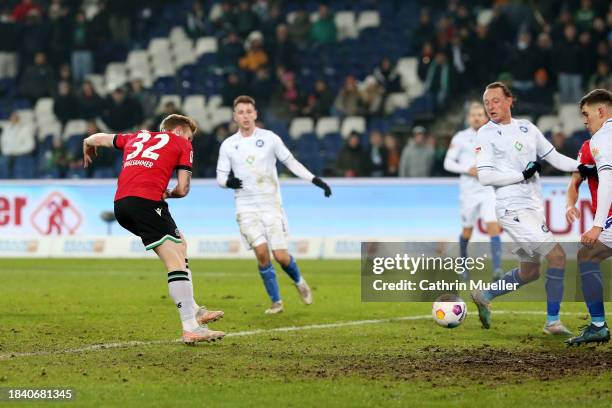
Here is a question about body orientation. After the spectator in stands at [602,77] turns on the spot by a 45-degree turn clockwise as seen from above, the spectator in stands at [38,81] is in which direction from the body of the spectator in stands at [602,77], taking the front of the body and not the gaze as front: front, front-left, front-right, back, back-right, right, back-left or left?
front-right

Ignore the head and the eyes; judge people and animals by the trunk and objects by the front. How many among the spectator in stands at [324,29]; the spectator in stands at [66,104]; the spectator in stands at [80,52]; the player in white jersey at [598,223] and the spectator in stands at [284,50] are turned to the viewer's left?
1

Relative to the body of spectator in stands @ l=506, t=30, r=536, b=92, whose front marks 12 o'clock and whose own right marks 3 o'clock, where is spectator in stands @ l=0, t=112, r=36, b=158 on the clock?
spectator in stands @ l=0, t=112, r=36, b=158 is roughly at 3 o'clock from spectator in stands @ l=506, t=30, r=536, b=92.

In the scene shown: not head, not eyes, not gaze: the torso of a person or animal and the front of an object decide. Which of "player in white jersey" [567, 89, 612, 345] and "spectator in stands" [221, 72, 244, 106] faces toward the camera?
the spectator in stands

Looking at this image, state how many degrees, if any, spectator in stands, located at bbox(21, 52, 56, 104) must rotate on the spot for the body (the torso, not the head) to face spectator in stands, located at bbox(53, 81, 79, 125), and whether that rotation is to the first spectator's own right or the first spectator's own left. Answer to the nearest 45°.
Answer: approximately 45° to the first spectator's own left

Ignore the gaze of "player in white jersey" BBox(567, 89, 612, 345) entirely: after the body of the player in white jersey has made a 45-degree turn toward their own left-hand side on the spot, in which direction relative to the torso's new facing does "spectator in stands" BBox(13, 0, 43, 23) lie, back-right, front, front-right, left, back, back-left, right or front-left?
right

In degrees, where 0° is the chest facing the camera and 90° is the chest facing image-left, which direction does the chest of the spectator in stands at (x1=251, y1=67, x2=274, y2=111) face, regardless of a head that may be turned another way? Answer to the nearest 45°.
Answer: approximately 0°

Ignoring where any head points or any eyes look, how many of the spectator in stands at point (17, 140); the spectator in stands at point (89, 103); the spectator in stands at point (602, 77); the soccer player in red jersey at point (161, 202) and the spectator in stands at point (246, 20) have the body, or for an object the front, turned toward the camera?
4

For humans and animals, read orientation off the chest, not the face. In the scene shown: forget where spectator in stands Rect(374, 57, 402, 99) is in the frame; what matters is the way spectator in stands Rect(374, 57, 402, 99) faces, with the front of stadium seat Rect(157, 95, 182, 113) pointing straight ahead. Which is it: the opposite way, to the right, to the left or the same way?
the same way

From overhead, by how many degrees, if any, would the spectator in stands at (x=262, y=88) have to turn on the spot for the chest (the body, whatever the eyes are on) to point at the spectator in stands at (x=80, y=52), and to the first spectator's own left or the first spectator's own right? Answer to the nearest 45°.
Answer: approximately 135° to the first spectator's own right

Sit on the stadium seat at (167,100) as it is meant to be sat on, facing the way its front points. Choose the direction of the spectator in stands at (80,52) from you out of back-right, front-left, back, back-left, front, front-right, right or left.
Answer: back-right

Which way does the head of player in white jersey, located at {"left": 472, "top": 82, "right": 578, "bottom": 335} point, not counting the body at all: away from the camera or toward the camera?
toward the camera

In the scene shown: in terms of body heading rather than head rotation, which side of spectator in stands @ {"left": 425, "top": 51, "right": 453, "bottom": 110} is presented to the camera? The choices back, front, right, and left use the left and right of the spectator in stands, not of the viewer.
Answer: front

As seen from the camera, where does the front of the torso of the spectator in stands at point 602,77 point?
toward the camera

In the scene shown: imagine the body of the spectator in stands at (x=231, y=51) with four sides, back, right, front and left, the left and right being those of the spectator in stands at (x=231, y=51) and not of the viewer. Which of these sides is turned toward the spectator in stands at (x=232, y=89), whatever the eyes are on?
front

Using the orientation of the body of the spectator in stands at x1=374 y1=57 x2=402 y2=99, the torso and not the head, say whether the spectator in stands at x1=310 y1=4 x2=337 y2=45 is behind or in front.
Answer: behind

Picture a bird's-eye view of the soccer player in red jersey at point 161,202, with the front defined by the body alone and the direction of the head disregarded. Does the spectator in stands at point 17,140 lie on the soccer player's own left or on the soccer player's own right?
on the soccer player's own left

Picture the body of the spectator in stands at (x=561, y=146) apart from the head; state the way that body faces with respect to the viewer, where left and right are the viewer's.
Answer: facing the viewer

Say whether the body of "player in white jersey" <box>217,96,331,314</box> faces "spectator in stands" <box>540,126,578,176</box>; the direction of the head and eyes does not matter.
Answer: no

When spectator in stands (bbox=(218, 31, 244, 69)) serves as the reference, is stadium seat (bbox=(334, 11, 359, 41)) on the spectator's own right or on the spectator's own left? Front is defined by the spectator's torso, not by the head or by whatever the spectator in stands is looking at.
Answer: on the spectator's own left

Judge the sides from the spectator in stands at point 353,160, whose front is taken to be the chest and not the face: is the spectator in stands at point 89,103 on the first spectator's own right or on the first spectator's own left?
on the first spectator's own right

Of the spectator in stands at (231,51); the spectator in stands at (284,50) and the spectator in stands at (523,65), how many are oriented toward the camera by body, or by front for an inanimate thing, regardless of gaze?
3

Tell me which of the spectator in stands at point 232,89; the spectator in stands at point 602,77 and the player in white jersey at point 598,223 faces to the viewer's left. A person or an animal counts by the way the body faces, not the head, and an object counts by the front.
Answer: the player in white jersey

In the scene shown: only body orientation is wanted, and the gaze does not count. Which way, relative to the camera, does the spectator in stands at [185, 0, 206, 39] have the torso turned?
toward the camera
